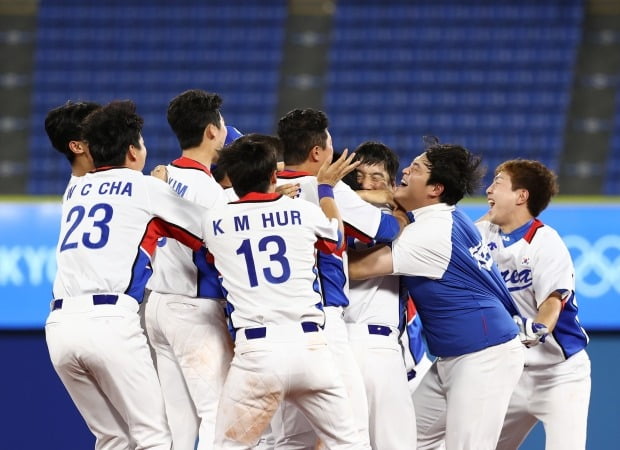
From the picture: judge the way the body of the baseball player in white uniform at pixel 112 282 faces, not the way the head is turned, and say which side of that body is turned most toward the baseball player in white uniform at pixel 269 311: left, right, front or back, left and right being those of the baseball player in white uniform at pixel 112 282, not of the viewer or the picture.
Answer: right

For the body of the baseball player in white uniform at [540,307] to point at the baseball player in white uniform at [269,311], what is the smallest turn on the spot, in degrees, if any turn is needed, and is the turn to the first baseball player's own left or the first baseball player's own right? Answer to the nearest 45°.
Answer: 0° — they already face them

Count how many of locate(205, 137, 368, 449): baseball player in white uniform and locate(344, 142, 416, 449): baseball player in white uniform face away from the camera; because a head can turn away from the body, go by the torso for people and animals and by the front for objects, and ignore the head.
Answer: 1

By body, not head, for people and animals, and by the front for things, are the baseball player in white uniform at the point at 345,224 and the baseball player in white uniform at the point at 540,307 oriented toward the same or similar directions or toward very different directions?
very different directions

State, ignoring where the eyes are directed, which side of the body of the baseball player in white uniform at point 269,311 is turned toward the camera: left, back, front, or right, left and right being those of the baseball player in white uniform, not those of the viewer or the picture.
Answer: back

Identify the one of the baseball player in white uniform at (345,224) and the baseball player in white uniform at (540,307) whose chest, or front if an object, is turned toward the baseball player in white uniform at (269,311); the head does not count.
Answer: the baseball player in white uniform at (540,307)

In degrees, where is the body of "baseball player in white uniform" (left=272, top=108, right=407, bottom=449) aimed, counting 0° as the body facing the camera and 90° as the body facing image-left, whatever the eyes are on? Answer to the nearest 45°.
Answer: approximately 225°

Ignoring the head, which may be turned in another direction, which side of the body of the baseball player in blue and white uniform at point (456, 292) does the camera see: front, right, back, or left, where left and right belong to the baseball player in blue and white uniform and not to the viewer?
left

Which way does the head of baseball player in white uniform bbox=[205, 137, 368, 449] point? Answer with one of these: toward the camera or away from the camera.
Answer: away from the camera

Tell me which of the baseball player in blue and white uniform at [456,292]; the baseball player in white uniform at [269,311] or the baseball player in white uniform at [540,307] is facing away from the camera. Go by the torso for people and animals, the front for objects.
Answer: the baseball player in white uniform at [269,311]

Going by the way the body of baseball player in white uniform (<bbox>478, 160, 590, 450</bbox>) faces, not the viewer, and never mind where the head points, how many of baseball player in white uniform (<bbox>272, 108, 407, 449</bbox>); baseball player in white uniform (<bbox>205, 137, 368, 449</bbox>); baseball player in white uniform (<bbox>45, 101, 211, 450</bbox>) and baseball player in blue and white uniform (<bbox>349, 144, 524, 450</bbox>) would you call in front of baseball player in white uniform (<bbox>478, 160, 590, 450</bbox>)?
4

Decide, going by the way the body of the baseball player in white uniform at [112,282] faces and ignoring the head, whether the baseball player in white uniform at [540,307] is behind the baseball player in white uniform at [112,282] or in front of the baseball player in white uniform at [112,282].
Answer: in front

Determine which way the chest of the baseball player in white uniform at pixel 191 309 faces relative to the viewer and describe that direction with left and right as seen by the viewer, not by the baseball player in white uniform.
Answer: facing away from the viewer and to the right of the viewer
